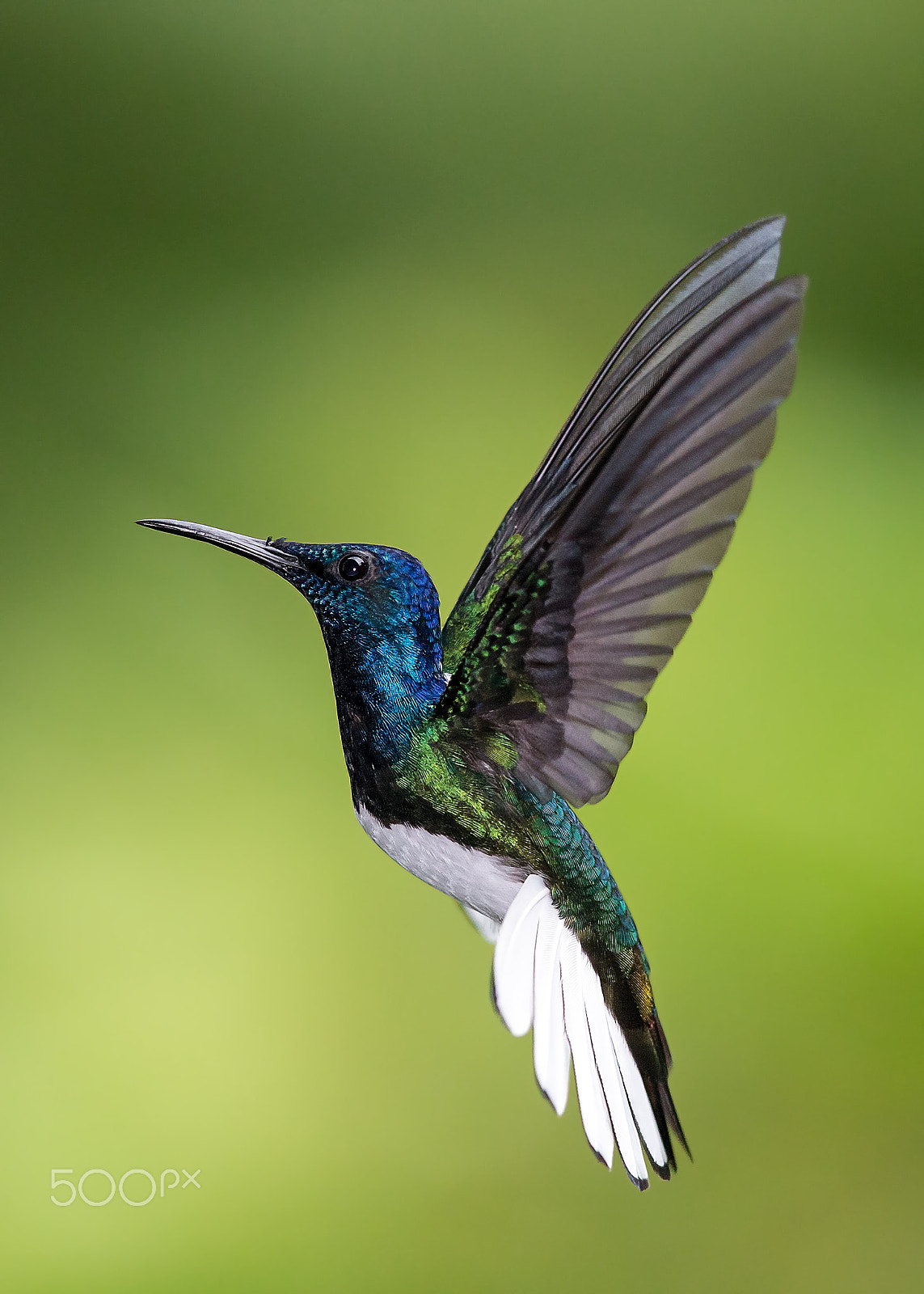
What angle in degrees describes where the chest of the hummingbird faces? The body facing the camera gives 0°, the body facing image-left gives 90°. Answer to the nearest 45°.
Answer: approximately 90°
